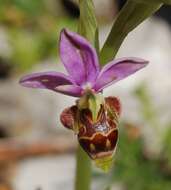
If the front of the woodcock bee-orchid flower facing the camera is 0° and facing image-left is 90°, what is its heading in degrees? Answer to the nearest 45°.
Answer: approximately 0°
